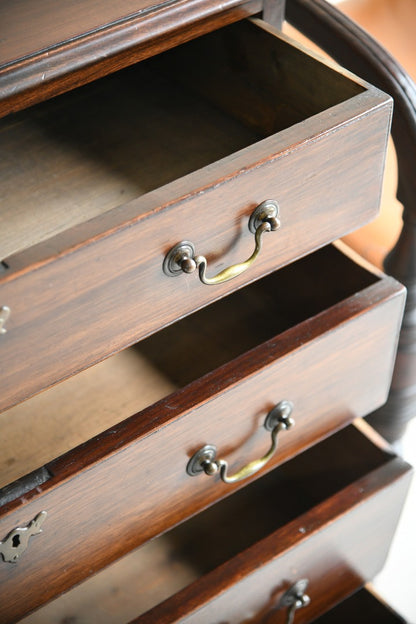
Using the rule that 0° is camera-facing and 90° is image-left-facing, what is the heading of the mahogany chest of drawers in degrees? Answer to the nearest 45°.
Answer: approximately 315°
